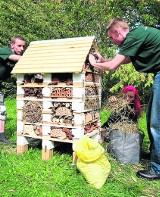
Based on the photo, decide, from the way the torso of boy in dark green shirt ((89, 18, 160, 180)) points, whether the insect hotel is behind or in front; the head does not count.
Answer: in front

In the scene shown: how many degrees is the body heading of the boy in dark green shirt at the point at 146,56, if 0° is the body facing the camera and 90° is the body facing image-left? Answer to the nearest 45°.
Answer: approximately 90°

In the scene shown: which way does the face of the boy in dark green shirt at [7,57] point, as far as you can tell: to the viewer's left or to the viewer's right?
to the viewer's right

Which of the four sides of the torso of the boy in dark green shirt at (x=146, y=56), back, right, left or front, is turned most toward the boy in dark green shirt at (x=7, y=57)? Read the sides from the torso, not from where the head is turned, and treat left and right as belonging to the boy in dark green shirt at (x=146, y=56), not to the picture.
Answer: front
